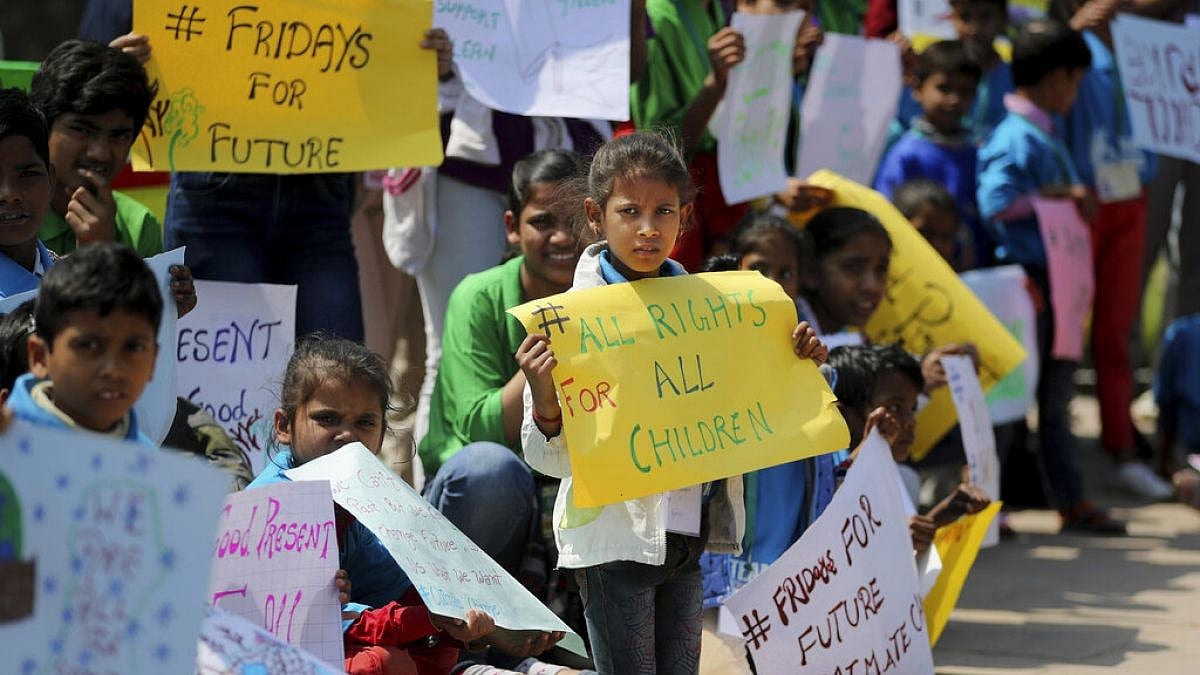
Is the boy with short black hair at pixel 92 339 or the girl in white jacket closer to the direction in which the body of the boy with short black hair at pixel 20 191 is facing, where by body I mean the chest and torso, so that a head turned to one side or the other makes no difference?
the boy with short black hair

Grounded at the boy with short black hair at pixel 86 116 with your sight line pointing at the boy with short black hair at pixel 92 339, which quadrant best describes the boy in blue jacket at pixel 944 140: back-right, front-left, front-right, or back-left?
back-left

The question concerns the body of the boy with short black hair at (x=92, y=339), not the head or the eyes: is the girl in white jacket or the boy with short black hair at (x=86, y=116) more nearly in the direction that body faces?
the girl in white jacket

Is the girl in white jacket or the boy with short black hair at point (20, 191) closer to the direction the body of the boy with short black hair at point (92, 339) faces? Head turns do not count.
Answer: the girl in white jacket

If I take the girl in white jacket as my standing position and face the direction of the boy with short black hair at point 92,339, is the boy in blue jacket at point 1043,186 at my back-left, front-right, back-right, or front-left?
back-right

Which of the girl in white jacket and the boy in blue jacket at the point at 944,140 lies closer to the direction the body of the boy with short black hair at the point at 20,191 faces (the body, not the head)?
the girl in white jacket

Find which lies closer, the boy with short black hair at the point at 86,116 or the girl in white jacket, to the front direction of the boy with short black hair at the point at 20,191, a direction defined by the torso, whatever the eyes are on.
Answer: the girl in white jacket

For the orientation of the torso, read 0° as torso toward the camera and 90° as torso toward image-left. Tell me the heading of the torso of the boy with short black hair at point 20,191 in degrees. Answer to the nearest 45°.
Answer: approximately 0°
